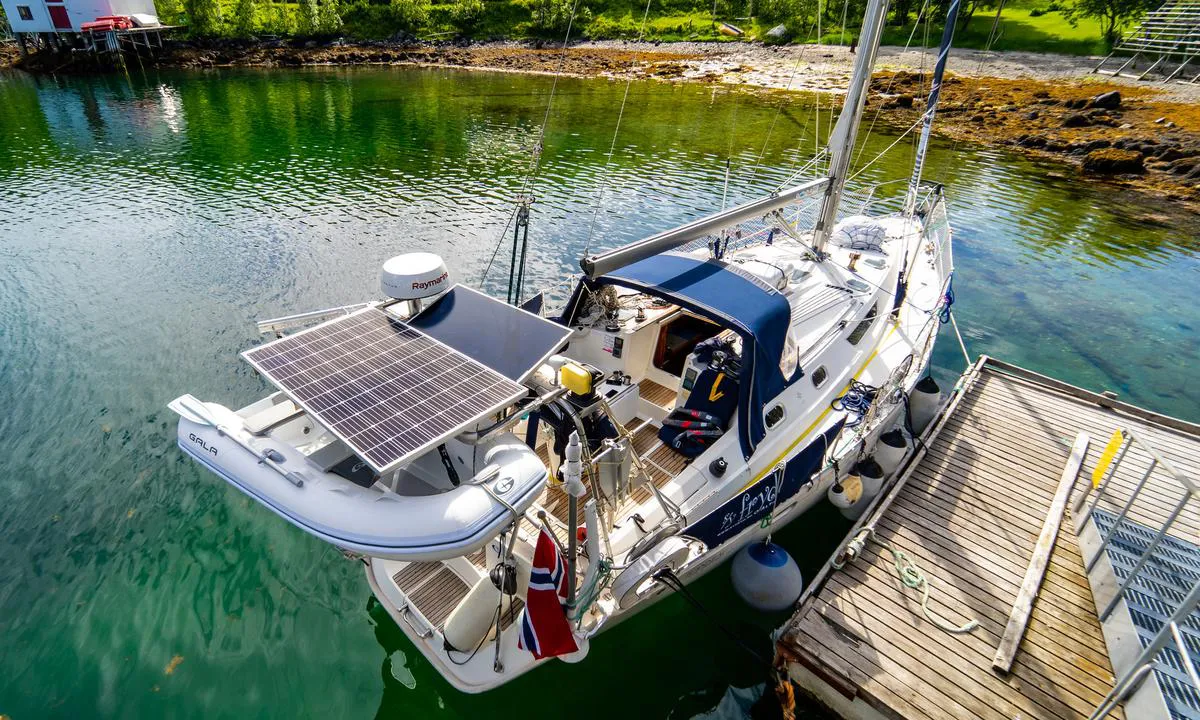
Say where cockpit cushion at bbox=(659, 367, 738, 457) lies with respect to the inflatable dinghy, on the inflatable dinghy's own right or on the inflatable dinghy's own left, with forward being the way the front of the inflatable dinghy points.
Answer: on the inflatable dinghy's own left

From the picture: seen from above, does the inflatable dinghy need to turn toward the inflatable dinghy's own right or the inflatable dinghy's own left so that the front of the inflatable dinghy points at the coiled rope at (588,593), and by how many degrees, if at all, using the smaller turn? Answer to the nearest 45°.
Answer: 0° — it already faces it

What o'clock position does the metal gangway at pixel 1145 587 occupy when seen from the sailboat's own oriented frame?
The metal gangway is roughly at 2 o'clock from the sailboat.

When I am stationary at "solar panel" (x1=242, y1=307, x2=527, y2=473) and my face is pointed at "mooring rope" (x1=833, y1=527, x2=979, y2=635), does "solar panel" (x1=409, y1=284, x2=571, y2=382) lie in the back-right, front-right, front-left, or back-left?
front-left

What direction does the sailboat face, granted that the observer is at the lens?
facing away from the viewer and to the right of the viewer

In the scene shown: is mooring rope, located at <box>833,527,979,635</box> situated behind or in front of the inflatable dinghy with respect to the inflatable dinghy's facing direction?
in front

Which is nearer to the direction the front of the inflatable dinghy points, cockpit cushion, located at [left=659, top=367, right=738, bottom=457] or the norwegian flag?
the norwegian flag

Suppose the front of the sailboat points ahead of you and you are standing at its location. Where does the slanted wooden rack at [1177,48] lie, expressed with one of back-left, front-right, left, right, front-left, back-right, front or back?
front

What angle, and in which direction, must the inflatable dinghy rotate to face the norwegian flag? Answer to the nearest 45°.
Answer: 0° — it already faces it
